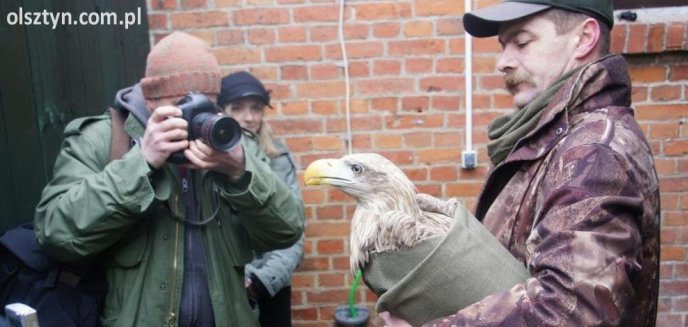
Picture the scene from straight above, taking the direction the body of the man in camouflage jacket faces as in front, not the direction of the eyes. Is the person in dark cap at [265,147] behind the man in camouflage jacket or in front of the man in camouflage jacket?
in front

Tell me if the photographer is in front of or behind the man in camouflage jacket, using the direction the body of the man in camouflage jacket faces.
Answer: in front

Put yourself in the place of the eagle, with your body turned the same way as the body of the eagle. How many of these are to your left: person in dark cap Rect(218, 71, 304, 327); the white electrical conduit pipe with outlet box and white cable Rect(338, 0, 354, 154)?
0

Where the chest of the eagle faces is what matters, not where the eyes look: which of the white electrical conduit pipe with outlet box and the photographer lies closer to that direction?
the photographer

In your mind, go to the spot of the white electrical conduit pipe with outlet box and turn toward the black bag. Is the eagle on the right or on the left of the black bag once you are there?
left

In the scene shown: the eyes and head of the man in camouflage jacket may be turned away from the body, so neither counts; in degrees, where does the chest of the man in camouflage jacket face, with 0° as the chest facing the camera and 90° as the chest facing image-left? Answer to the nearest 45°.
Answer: approximately 90°

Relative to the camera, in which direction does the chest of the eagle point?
to the viewer's left

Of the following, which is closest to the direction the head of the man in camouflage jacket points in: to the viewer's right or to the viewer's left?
to the viewer's left

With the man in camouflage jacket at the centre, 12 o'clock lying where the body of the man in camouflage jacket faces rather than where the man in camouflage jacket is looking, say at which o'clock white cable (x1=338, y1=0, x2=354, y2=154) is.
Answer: The white cable is roughly at 2 o'clock from the man in camouflage jacket.

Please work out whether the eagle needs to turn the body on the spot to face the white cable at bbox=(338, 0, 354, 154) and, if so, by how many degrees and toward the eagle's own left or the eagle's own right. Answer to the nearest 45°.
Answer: approximately 90° to the eagle's own right

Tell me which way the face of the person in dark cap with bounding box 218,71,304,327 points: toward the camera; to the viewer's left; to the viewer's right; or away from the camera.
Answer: toward the camera

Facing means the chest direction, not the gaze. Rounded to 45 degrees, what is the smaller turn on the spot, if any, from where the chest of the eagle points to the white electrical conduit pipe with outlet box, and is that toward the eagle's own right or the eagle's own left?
approximately 90° to the eagle's own right

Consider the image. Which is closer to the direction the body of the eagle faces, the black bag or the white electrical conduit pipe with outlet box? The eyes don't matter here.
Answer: the black bag
